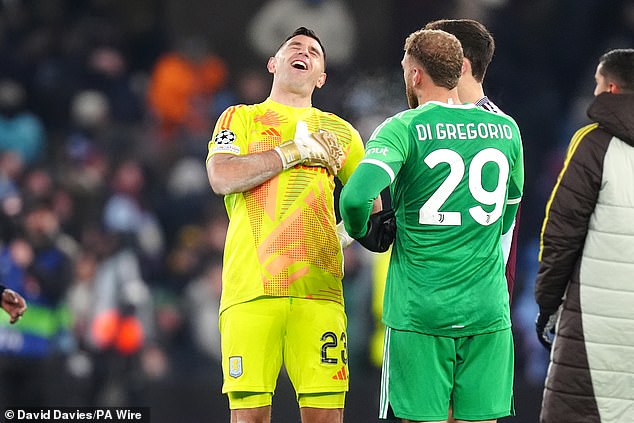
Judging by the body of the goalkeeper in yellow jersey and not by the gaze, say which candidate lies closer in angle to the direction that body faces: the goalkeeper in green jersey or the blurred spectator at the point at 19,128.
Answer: the goalkeeper in green jersey

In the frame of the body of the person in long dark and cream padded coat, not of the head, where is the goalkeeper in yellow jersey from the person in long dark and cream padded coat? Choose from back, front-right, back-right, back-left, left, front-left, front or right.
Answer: front-left

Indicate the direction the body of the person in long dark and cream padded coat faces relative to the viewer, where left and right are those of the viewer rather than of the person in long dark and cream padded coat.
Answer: facing away from the viewer and to the left of the viewer

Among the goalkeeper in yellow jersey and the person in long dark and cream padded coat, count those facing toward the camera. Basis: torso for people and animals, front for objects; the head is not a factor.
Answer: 1

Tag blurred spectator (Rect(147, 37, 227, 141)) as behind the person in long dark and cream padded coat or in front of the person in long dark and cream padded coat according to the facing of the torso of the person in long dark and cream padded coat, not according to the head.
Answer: in front

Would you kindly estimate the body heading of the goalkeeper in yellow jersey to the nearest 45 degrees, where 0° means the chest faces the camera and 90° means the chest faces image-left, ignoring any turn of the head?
approximately 0°

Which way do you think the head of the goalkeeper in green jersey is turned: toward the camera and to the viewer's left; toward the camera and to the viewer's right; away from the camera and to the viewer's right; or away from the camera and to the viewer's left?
away from the camera and to the viewer's left

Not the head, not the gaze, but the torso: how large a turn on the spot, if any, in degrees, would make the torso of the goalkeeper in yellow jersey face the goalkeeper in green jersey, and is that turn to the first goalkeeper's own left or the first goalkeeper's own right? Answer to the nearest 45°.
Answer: approximately 45° to the first goalkeeper's own left

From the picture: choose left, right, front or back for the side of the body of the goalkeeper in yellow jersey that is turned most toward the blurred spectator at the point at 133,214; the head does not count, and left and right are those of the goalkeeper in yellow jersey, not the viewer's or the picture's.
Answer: back

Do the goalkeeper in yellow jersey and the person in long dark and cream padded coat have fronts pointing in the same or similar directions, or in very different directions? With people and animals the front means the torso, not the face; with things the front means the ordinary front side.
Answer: very different directions
